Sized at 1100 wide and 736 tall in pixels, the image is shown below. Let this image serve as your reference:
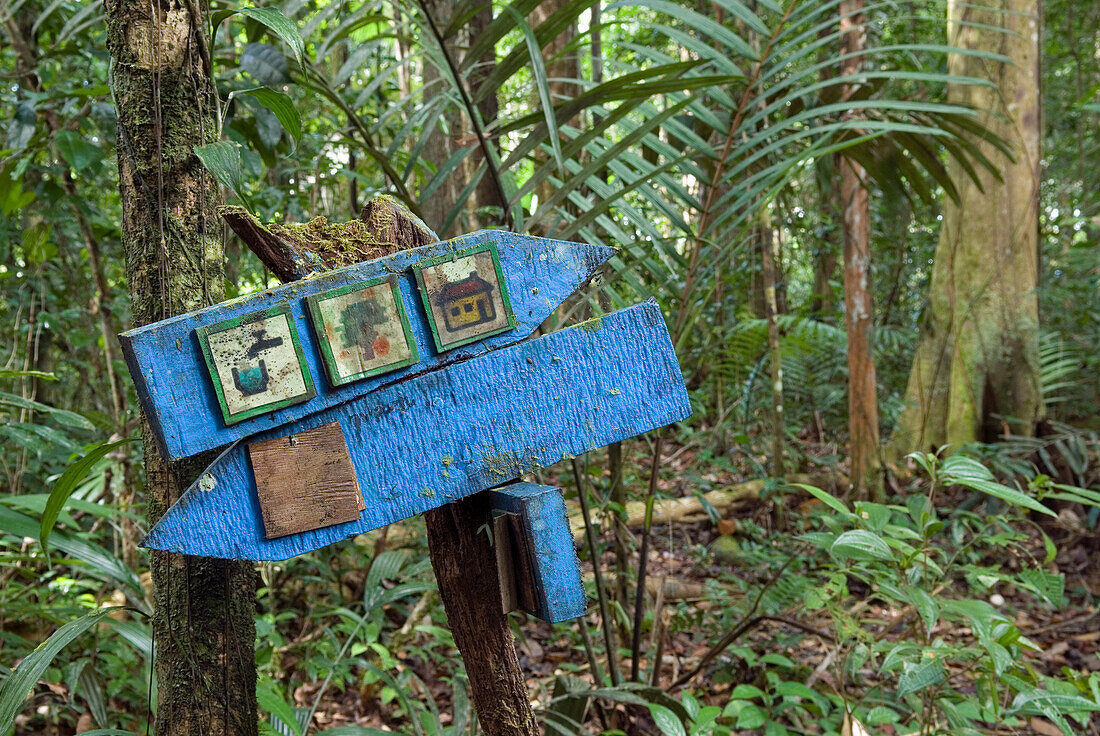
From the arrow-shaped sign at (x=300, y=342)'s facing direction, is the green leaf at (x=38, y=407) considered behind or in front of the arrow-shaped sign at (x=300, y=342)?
behind

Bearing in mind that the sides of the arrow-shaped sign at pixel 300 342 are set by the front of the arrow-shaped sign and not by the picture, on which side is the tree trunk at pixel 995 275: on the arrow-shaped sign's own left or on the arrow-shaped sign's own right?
on the arrow-shaped sign's own left

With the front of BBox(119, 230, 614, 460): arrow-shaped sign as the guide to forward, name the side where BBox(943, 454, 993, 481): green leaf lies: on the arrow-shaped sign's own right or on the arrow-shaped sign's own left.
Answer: on the arrow-shaped sign's own left
